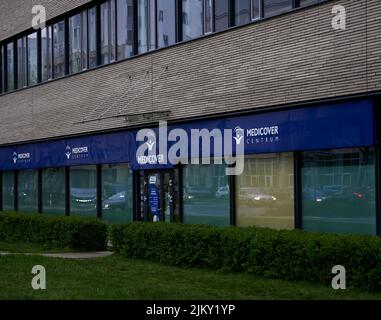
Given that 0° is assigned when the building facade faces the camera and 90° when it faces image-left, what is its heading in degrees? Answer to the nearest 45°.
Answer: approximately 45°
